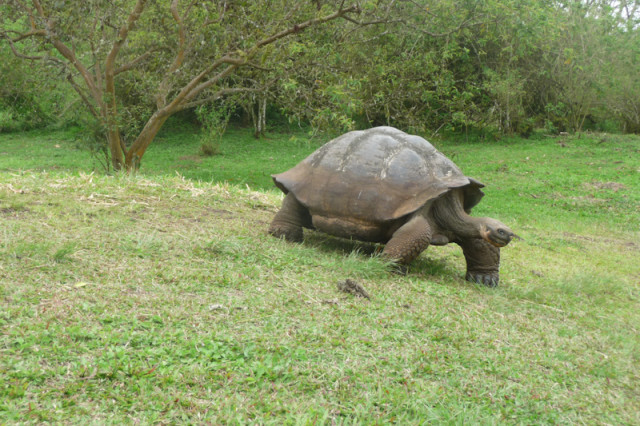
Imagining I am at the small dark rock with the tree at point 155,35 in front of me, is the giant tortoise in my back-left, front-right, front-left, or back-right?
front-right

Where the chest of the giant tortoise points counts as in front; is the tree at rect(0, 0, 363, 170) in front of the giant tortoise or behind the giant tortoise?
behind

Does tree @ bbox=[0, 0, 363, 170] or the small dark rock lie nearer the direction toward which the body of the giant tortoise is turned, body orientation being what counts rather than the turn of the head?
the small dark rock

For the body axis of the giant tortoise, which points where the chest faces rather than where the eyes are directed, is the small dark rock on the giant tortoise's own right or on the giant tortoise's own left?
on the giant tortoise's own right

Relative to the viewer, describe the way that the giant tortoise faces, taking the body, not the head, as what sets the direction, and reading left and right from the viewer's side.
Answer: facing the viewer and to the right of the viewer

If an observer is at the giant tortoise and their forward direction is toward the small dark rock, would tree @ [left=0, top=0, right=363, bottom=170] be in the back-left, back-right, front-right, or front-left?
back-right

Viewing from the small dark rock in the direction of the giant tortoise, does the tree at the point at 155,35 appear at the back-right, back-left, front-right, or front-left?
front-left
